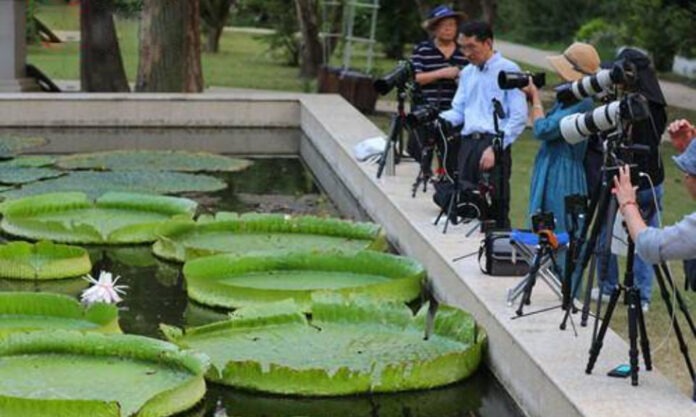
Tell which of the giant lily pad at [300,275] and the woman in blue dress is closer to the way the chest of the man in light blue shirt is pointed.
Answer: the giant lily pad

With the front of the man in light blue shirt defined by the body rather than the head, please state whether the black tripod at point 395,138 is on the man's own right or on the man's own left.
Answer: on the man's own right

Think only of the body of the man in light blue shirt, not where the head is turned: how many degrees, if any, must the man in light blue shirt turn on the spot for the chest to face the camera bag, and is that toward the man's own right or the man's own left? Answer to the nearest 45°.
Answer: approximately 45° to the man's own left

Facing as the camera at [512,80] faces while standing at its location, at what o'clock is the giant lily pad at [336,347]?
The giant lily pad is roughly at 10 o'clock from the camera.

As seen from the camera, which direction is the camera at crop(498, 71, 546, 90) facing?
to the viewer's left

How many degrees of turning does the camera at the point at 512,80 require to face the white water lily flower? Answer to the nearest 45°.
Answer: approximately 45° to its left

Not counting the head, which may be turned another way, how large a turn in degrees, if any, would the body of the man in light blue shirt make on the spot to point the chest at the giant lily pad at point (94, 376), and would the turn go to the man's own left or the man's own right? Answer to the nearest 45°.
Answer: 0° — they already face it

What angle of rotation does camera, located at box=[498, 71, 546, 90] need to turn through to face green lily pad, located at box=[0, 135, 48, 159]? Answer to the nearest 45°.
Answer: approximately 45° to its right

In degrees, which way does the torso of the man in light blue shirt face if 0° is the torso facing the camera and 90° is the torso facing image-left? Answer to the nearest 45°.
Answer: approximately 45°
